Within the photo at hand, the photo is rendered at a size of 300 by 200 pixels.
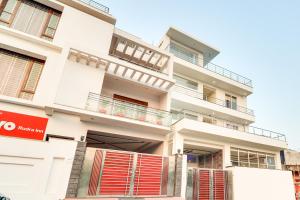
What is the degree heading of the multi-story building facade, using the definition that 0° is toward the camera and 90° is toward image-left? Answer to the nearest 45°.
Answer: approximately 315°
